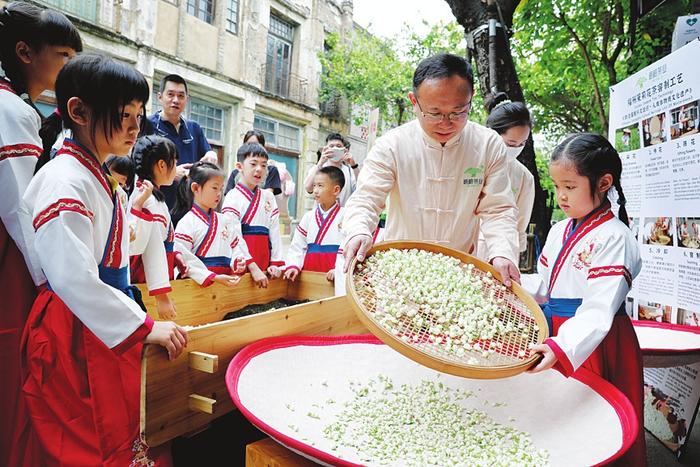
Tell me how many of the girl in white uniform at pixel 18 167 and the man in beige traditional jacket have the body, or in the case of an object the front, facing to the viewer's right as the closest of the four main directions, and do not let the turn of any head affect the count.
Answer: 1

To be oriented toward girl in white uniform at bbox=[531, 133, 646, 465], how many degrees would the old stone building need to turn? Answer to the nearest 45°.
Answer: approximately 45° to its right

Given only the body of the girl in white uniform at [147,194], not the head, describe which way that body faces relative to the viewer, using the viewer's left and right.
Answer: facing to the right of the viewer

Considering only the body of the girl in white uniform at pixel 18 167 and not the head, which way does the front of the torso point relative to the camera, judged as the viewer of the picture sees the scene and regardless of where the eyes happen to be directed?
to the viewer's right

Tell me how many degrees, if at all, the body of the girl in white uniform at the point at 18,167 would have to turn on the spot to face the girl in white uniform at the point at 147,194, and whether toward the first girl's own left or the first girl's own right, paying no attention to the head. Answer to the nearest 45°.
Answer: approximately 45° to the first girl's own left

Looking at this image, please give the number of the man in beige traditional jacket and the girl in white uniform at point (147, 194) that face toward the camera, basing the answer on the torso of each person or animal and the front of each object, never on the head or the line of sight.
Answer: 1

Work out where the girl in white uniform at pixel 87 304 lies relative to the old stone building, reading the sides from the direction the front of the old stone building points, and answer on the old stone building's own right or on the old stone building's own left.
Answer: on the old stone building's own right

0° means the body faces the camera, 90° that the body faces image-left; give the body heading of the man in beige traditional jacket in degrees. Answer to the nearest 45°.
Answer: approximately 0°

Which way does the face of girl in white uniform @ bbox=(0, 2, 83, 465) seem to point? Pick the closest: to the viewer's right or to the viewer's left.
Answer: to the viewer's right

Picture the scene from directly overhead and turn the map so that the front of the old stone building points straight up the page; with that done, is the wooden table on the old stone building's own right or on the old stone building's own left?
on the old stone building's own right
